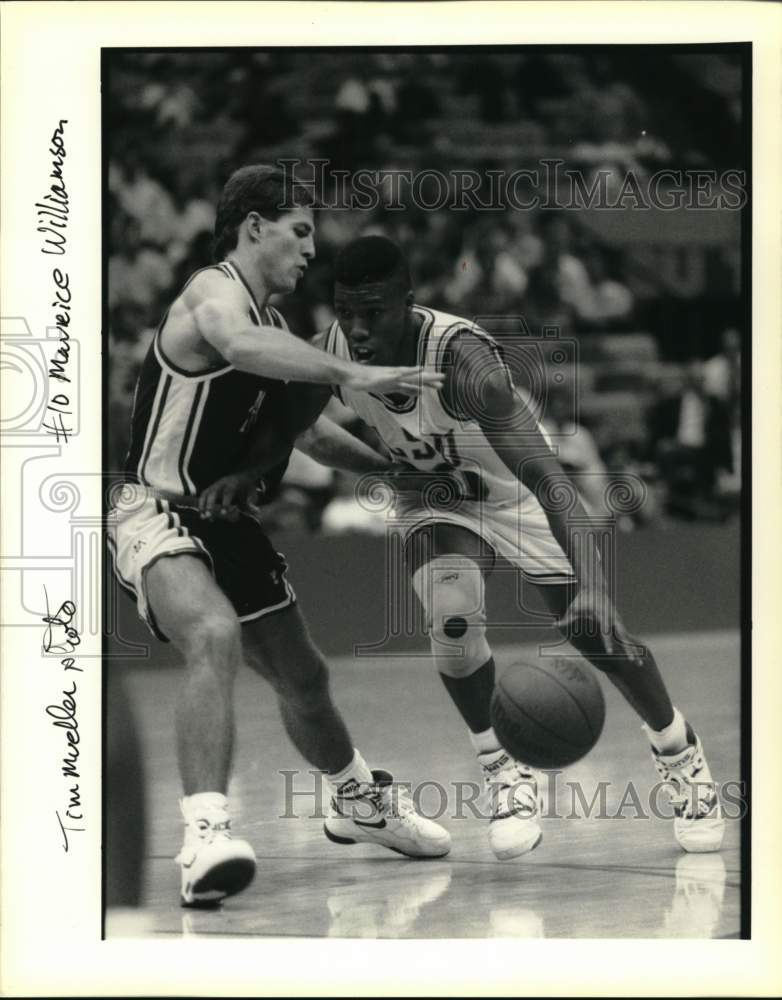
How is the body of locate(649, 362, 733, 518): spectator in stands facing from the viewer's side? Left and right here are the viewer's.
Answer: facing the viewer

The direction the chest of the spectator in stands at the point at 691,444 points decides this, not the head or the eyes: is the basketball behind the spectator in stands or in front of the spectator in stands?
in front
